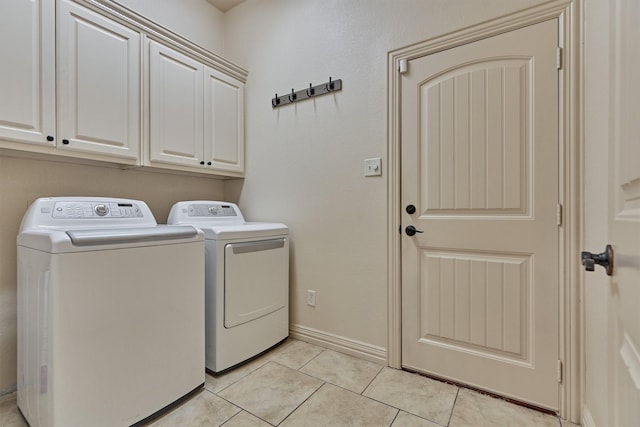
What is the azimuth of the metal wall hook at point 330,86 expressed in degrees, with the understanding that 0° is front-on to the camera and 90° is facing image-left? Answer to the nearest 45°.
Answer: approximately 45°

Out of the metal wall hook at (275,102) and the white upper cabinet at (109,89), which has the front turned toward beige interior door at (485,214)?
the white upper cabinet

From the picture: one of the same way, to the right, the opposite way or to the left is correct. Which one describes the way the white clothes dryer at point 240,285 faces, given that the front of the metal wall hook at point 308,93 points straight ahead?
to the left

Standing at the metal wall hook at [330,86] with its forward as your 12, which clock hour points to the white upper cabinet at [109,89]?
The white upper cabinet is roughly at 1 o'clock from the metal wall hook.

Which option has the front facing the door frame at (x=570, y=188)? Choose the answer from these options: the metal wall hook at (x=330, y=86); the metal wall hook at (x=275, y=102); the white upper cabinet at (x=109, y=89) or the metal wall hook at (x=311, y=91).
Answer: the white upper cabinet

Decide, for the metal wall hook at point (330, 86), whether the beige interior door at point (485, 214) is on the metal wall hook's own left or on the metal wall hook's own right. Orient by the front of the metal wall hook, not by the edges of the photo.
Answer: on the metal wall hook's own left

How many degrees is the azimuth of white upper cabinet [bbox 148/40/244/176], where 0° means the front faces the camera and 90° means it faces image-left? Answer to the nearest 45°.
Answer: approximately 315°
